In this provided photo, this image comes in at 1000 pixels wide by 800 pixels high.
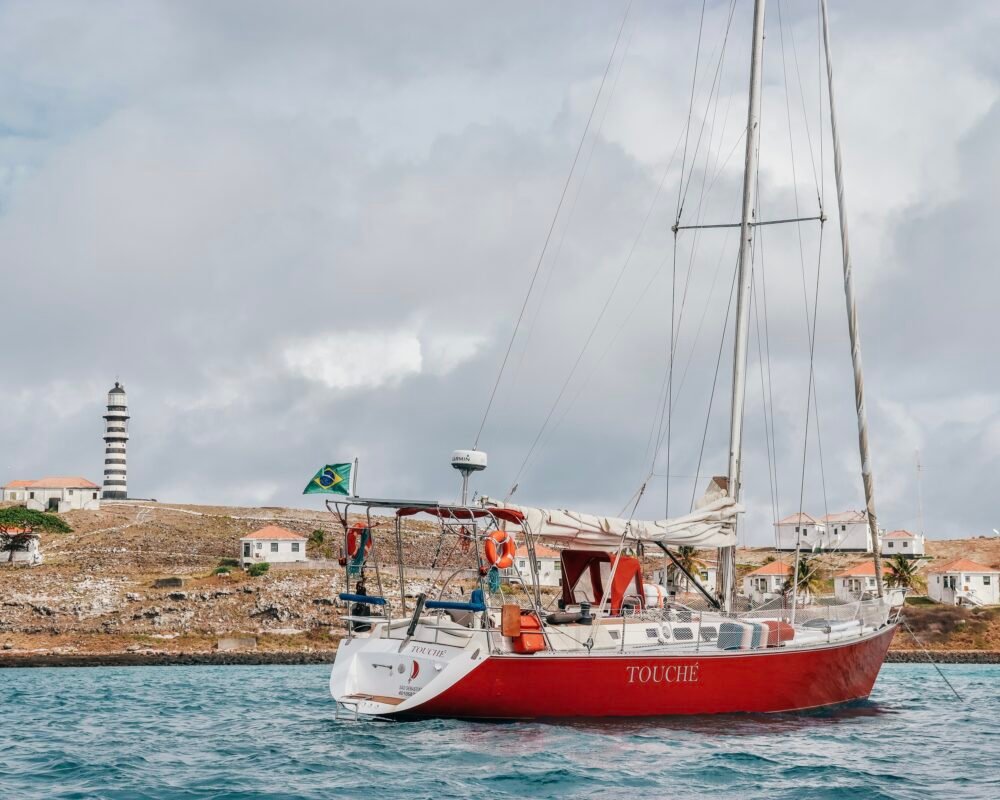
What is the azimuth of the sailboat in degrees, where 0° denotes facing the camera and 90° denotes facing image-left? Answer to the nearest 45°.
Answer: approximately 225°
